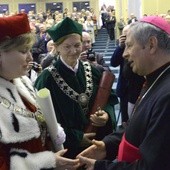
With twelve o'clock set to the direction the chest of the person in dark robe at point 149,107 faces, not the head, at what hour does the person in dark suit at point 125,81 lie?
the person in dark suit at point 125,81 is roughly at 3 o'clock from the person in dark robe at point 149,107.

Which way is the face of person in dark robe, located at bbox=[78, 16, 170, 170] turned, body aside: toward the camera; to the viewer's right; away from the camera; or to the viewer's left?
to the viewer's left

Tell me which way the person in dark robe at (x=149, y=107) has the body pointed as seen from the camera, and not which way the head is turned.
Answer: to the viewer's left
